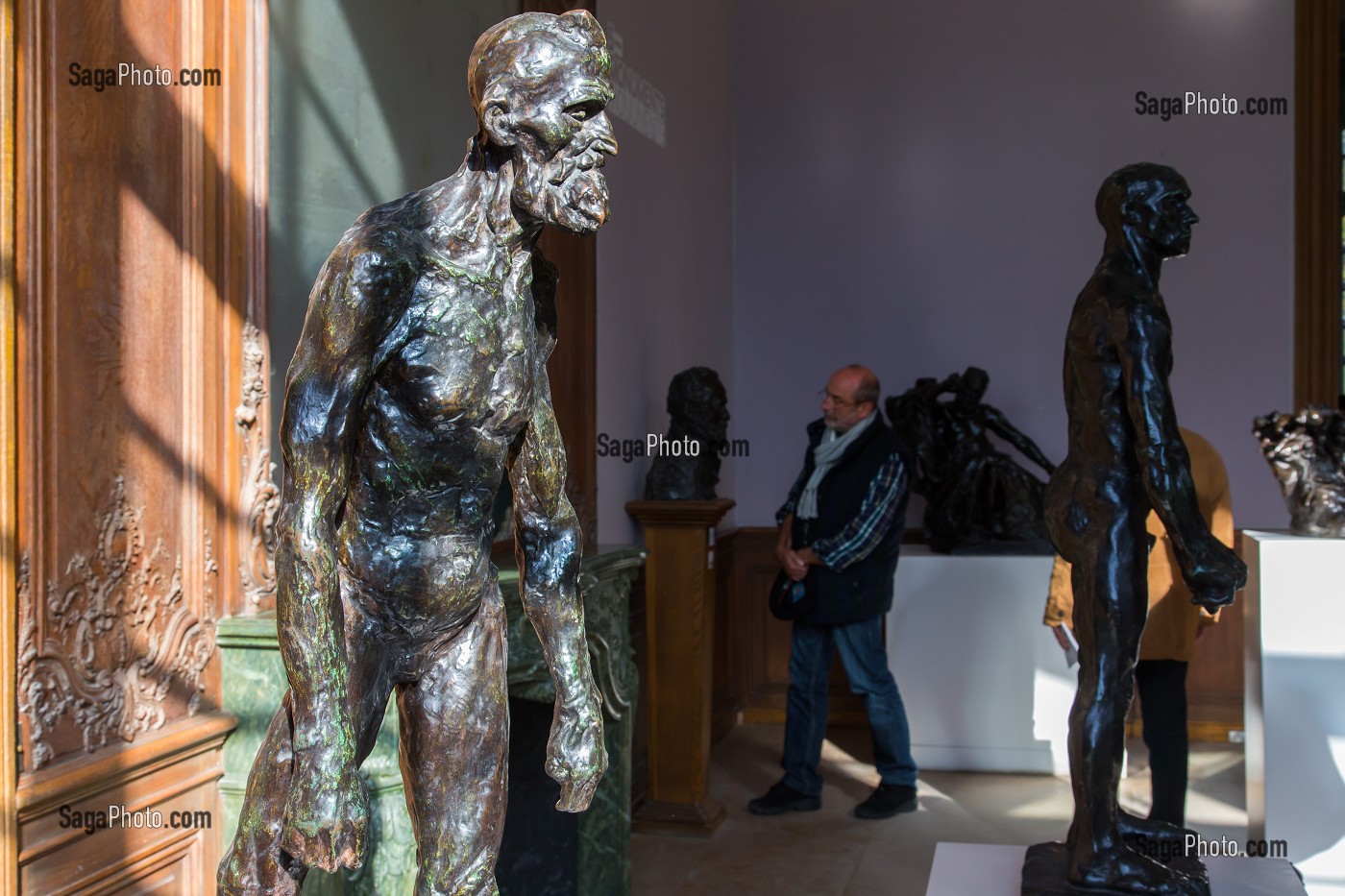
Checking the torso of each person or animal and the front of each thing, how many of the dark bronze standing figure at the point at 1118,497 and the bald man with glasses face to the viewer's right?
1

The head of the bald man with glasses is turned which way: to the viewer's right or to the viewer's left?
to the viewer's left

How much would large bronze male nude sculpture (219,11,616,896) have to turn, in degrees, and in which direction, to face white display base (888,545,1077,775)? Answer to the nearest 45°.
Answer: approximately 90° to its left

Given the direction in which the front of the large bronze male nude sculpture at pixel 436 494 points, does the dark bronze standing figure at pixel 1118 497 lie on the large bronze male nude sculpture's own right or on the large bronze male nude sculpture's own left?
on the large bronze male nude sculpture's own left

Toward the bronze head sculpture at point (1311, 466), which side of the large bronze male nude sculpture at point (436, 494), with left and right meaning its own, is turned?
left

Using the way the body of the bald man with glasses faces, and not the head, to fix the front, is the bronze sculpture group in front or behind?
behind

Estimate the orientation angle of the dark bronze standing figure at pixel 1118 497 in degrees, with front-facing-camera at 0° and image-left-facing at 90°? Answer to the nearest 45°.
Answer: approximately 270°

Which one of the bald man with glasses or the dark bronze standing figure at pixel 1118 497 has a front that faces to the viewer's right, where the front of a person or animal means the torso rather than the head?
the dark bronze standing figure

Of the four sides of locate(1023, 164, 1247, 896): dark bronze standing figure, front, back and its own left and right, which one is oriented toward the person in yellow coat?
left
